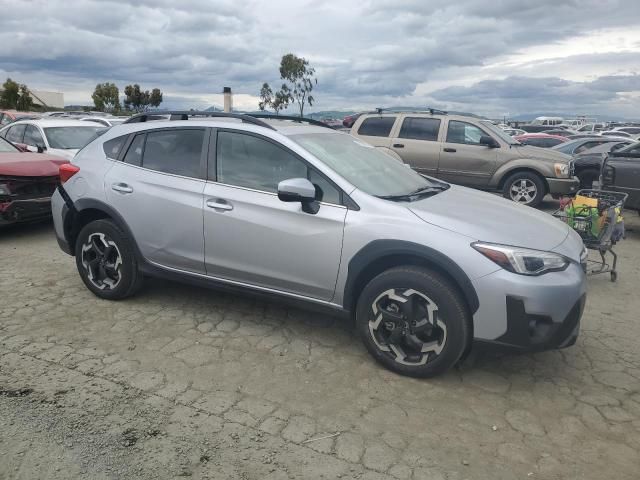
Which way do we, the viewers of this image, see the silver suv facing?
facing the viewer and to the right of the viewer

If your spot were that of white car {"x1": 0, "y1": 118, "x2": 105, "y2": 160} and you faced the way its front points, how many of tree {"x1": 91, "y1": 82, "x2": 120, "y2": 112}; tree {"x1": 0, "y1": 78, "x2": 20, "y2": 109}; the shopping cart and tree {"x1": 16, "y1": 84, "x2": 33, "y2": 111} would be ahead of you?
1

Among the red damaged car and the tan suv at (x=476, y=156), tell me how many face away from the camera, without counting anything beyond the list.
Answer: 0

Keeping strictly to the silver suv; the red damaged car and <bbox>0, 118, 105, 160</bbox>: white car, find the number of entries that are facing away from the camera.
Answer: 0

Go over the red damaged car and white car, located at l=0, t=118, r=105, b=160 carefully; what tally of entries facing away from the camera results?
0

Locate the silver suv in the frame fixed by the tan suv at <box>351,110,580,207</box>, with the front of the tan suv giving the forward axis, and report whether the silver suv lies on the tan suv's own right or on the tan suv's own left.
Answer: on the tan suv's own right

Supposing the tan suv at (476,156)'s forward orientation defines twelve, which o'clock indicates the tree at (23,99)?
The tree is roughly at 7 o'clock from the tan suv.

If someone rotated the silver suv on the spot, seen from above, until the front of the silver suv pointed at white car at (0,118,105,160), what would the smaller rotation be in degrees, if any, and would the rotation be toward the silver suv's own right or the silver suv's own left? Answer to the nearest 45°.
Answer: approximately 180°

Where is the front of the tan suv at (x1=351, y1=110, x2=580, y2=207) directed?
to the viewer's right

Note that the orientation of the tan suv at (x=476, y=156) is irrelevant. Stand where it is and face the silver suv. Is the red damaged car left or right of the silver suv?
right

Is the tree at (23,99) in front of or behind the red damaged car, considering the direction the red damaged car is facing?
behind
